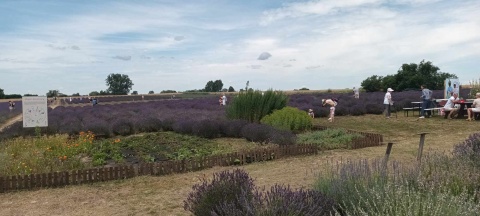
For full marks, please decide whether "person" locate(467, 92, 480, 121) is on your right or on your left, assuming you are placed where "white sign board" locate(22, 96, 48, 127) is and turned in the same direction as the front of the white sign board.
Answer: on your left

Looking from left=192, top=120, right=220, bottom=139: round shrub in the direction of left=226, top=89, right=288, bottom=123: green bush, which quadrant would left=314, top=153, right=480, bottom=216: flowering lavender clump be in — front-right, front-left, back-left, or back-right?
back-right

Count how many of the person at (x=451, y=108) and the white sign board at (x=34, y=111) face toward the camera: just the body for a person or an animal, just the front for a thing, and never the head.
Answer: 1

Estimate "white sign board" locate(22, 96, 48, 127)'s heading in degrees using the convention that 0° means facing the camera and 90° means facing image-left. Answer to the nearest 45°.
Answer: approximately 0°

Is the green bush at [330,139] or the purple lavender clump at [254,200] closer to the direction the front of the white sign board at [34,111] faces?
the purple lavender clump
